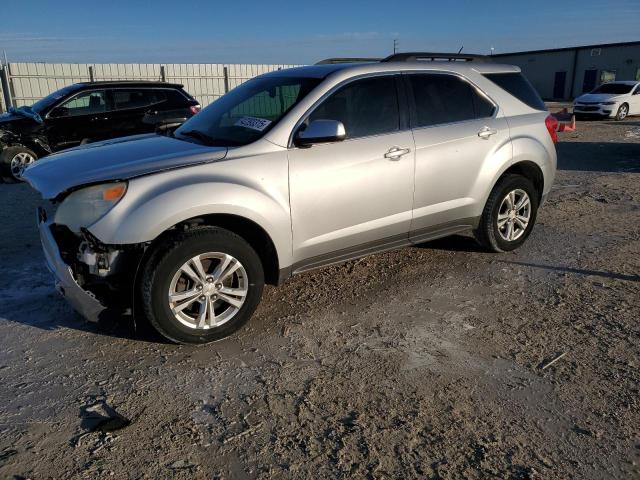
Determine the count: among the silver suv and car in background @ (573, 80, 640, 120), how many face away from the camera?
0

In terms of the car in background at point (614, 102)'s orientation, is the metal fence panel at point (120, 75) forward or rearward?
forward

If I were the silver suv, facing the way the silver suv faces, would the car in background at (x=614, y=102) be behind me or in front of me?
behind

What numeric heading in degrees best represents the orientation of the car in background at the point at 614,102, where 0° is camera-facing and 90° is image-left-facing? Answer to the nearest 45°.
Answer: approximately 45°

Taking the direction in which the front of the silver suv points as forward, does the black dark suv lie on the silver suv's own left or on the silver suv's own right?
on the silver suv's own right

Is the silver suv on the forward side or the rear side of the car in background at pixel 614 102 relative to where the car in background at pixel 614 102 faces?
on the forward side

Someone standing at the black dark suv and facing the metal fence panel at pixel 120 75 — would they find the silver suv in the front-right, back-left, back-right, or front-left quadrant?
back-right

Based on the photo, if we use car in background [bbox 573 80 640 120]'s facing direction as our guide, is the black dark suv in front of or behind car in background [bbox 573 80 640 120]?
in front

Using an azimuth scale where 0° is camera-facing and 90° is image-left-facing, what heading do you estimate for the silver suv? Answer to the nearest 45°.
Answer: approximately 45°
